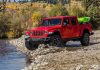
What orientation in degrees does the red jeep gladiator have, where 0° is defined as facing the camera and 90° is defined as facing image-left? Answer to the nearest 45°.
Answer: approximately 45°
